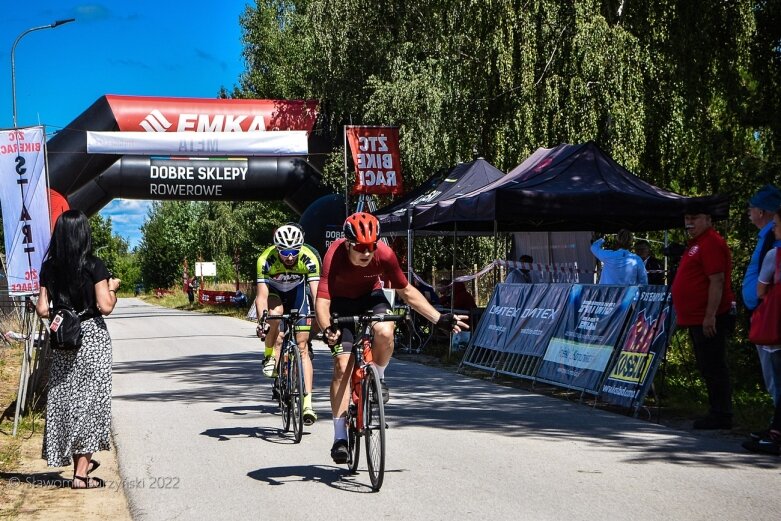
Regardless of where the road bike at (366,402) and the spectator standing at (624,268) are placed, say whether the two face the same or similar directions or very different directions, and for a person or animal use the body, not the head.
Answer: very different directions

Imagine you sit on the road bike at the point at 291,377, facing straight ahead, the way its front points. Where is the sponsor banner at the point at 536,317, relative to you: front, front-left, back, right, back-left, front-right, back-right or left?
back-left

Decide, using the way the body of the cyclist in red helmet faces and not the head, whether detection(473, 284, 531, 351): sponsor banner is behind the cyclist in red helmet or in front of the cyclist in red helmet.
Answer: behind

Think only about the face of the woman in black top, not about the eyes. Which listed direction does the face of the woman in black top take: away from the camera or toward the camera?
away from the camera

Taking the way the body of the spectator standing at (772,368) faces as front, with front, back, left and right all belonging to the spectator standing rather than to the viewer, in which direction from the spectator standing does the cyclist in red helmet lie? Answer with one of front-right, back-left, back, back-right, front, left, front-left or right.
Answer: front-left

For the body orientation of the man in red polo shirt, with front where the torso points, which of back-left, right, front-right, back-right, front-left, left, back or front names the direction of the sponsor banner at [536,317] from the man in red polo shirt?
front-right

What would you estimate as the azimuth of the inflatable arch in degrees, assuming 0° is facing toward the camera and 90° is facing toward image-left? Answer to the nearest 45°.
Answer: approximately 0°

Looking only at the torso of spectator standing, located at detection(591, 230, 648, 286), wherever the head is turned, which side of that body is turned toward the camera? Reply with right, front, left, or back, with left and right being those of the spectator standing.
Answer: back

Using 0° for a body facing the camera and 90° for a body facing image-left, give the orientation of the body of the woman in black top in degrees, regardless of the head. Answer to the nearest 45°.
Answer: approximately 225°

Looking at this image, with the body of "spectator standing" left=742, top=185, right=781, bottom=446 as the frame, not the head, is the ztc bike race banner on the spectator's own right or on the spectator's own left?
on the spectator's own right

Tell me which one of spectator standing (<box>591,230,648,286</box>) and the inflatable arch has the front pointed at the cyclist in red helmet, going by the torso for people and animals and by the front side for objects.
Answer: the inflatable arch

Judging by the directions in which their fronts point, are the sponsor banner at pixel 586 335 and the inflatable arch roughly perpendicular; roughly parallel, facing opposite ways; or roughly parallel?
roughly perpendicular

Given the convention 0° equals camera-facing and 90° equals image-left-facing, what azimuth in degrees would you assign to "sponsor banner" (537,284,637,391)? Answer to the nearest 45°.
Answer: approximately 45°
